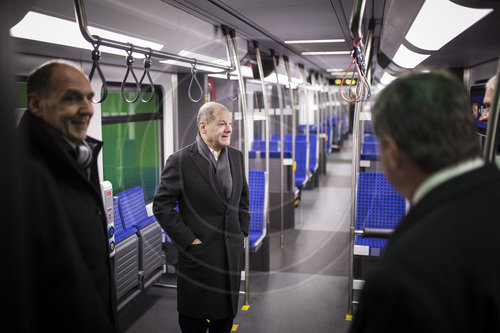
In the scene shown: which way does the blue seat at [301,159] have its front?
toward the camera

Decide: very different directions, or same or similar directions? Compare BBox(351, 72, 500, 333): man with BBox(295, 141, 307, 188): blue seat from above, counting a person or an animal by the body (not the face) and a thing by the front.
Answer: very different directions

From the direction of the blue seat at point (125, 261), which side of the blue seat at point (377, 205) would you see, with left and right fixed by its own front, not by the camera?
right

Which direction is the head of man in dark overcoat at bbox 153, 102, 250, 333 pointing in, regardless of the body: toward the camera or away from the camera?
toward the camera

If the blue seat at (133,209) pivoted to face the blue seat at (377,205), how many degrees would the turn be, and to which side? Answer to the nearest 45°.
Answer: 0° — it already faces it

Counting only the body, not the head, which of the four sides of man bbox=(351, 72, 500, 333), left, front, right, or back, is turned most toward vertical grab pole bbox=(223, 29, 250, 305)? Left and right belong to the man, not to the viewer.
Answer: front

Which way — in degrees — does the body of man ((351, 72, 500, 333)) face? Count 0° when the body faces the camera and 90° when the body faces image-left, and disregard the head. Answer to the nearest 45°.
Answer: approximately 135°

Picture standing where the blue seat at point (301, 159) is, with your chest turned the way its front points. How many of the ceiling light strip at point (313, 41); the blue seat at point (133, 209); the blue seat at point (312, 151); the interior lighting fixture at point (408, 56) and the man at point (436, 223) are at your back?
1

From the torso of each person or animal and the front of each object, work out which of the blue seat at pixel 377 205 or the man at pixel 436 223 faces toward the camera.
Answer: the blue seat

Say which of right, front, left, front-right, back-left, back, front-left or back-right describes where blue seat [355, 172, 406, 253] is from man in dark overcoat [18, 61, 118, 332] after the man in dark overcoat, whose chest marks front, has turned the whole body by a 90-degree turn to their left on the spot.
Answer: front

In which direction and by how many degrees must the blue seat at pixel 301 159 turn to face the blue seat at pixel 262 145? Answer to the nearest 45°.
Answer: approximately 90° to its right

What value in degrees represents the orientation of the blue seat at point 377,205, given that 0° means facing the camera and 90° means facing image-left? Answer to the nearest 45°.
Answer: approximately 0°

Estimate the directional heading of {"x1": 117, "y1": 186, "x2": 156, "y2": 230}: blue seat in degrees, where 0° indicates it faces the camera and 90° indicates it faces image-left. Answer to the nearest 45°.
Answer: approximately 315°

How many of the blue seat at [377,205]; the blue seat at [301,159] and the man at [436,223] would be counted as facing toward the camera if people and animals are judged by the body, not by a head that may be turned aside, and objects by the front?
2

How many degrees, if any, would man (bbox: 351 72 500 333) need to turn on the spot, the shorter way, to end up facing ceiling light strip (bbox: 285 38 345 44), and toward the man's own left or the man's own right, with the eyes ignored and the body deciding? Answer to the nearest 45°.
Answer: approximately 45° to the man's own right

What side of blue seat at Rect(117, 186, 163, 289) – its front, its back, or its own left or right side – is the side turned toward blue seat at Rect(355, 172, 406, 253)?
front
